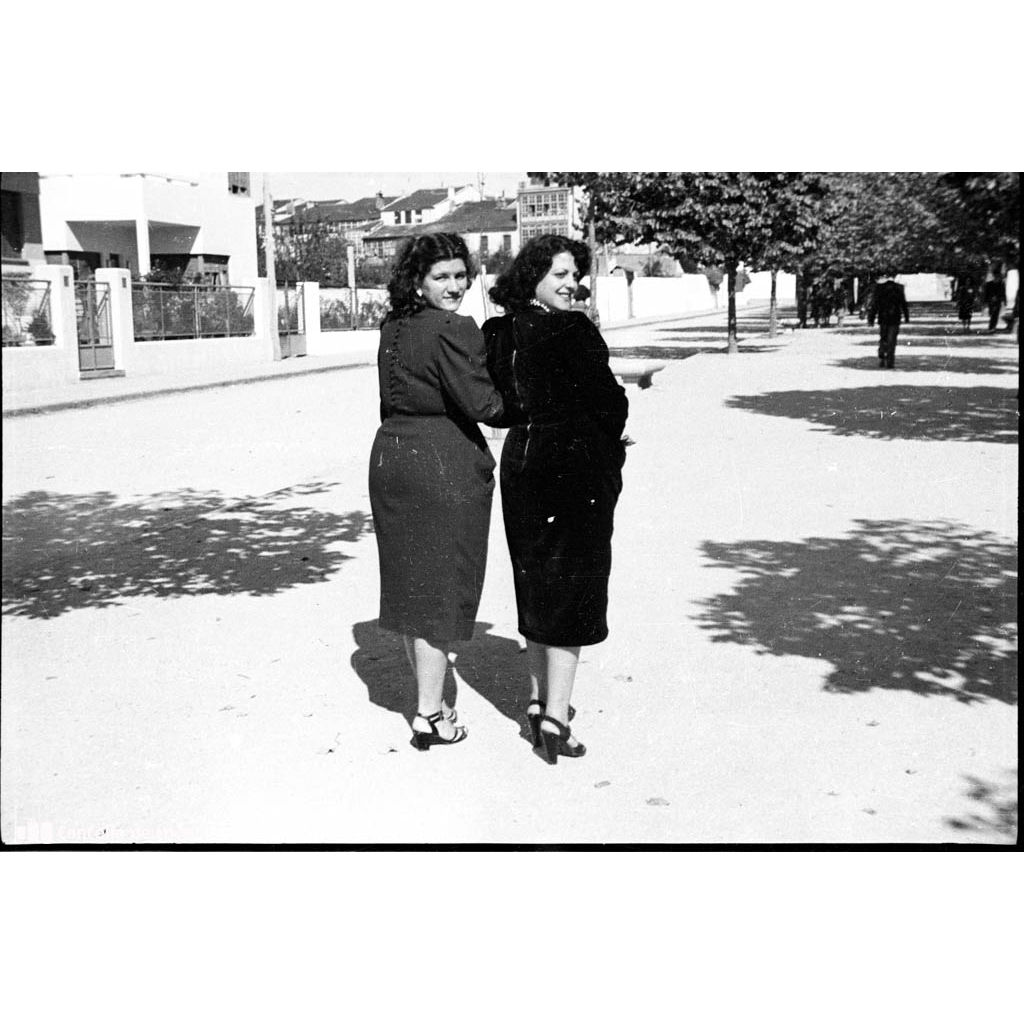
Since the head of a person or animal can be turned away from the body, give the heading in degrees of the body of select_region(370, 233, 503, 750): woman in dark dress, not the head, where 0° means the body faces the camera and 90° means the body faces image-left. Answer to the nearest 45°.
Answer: approximately 225°

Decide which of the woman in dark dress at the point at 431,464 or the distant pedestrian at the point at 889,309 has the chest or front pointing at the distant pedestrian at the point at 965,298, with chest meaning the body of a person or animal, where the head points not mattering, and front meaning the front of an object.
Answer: the woman in dark dress

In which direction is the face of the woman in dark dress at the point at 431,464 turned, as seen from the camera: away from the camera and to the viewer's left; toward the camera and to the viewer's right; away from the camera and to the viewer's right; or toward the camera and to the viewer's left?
toward the camera and to the viewer's right

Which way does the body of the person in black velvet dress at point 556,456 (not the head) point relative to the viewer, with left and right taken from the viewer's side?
facing away from the viewer and to the right of the viewer

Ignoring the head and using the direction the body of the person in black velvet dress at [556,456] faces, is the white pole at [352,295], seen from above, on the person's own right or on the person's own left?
on the person's own left

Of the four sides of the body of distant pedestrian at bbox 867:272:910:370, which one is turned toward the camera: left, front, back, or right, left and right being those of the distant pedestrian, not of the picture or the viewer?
back

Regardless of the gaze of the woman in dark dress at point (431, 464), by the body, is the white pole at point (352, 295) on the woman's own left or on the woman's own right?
on the woman's own left

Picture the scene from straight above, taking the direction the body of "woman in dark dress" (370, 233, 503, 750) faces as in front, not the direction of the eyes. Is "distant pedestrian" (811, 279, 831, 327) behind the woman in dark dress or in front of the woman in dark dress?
in front

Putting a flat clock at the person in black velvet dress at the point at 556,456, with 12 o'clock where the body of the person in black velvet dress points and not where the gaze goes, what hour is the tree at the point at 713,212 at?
The tree is roughly at 11 o'clock from the person in black velvet dress.
